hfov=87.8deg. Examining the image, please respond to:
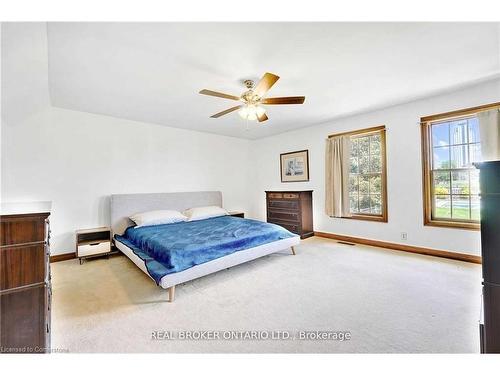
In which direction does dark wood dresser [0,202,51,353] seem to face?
to the viewer's right

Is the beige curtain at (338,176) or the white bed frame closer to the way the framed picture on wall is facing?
the white bed frame

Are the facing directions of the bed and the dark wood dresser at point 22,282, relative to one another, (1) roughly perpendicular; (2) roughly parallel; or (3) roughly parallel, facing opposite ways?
roughly perpendicular

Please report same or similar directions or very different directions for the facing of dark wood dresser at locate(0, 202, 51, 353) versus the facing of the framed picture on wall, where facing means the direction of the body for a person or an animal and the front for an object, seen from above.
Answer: very different directions

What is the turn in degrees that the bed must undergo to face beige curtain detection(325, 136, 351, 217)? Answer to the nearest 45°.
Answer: approximately 45° to its left

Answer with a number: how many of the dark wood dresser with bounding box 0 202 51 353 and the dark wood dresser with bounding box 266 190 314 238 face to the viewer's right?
1

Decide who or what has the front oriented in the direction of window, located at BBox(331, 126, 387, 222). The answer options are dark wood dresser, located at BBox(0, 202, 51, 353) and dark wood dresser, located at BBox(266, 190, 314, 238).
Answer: dark wood dresser, located at BBox(0, 202, 51, 353)

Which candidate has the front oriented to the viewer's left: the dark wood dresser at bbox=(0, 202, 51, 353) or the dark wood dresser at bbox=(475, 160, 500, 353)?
the dark wood dresser at bbox=(475, 160, 500, 353)

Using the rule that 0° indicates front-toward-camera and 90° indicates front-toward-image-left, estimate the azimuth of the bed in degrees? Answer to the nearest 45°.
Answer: approximately 315°

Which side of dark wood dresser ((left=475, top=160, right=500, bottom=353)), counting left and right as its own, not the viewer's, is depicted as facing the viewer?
left

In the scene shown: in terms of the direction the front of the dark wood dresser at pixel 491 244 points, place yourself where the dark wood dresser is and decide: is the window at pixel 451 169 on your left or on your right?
on your right

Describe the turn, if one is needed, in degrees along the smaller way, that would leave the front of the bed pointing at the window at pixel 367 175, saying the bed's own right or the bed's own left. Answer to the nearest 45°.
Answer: approximately 45° to the bed's own left

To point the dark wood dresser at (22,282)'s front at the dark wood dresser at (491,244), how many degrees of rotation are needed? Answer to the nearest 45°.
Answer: approximately 45° to its right

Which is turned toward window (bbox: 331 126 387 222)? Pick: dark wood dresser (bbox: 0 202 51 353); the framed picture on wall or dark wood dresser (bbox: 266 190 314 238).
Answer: dark wood dresser (bbox: 0 202 51 353)
